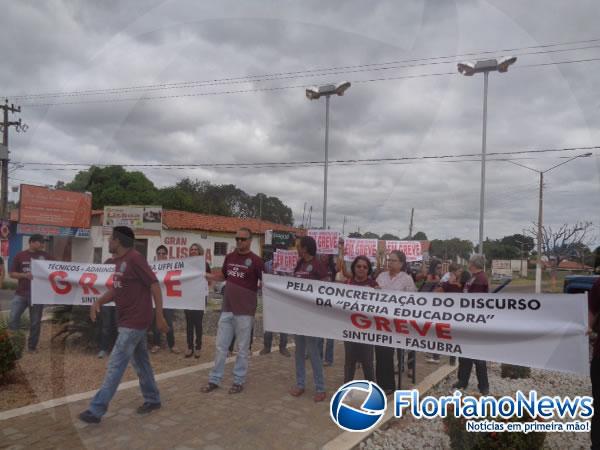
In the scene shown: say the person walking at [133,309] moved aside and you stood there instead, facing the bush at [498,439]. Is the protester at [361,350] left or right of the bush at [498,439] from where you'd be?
left

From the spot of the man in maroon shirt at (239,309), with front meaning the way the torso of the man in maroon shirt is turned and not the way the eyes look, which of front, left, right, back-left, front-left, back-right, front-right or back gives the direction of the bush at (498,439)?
left

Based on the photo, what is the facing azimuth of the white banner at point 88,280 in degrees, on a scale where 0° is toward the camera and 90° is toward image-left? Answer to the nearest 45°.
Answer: approximately 0°

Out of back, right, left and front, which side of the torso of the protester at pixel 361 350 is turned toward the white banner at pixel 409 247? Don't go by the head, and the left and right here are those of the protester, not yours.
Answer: back

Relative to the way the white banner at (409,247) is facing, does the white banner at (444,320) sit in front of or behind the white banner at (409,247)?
in front

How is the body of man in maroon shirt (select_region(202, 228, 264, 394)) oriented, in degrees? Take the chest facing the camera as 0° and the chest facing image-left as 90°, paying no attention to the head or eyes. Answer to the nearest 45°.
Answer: approximately 45°

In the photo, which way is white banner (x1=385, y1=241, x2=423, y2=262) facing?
toward the camera

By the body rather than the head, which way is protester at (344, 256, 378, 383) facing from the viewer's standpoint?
toward the camera

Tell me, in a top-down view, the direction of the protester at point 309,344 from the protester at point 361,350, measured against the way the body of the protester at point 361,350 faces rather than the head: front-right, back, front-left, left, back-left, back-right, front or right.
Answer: right

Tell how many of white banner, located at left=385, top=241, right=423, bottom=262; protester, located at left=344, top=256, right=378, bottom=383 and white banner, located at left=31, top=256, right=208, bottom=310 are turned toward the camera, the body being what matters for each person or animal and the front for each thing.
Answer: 3
